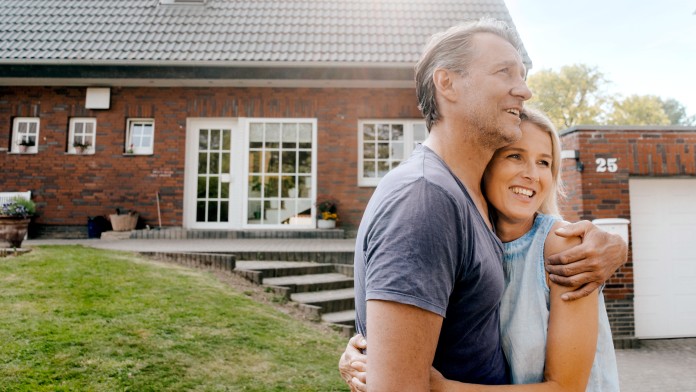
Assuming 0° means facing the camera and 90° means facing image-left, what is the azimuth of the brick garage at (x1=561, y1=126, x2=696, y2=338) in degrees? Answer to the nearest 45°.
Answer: approximately 0°

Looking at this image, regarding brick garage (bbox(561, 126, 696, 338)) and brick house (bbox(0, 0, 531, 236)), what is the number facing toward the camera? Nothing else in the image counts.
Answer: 2

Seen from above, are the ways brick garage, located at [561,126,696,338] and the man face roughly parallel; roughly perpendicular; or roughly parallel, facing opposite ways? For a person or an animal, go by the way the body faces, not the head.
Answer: roughly perpendicular

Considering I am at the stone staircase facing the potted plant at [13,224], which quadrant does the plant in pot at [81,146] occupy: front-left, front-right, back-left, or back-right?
front-right

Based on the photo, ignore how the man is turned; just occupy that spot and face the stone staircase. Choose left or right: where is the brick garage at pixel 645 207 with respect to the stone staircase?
right

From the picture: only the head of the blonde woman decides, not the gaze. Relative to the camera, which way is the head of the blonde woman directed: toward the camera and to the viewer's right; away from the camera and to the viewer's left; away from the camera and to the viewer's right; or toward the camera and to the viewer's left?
toward the camera and to the viewer's right

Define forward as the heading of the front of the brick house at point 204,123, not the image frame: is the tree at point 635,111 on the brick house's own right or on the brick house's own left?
on the brick house's own left

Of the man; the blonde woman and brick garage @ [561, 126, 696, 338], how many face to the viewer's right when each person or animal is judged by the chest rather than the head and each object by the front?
1

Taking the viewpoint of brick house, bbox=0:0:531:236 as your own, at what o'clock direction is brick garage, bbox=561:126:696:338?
brick garage, bbox=561:126:696:338 is roughly at 10 o'clock from brick house, bbox=0:0:531:236.

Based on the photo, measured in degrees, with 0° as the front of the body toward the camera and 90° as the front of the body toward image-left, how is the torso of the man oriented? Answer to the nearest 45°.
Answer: approximately 270°

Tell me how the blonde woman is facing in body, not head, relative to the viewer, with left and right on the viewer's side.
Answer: facing the viewer and to the left of the viewer

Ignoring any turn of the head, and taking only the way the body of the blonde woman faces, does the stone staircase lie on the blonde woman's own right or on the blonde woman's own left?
on the blonde woman's own right

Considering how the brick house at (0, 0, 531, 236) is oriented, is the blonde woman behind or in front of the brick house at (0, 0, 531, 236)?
in front

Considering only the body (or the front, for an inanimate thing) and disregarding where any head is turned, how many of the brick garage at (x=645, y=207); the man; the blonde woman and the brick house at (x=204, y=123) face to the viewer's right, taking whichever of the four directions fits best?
1

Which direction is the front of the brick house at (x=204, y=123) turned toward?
toward the camera

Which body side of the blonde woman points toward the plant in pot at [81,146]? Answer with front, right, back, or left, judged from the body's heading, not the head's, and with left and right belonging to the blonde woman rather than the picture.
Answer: right
